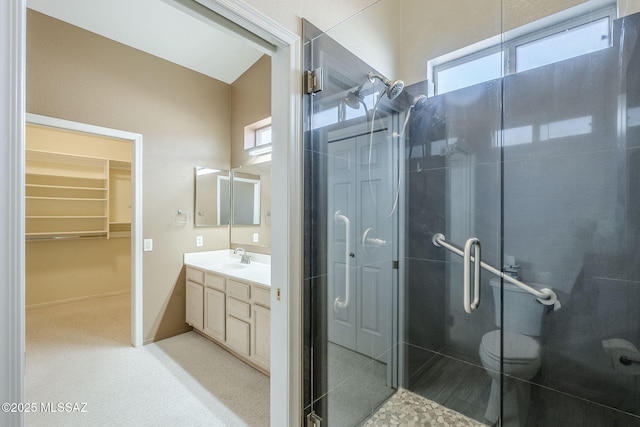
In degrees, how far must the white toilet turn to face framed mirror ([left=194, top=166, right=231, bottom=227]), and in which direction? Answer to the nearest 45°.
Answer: approximately 45° to its right

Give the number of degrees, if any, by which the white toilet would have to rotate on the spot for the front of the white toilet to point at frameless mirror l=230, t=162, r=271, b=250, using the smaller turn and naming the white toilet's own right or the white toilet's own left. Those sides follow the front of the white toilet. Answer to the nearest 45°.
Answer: approximately 45° to the white toilet's own right

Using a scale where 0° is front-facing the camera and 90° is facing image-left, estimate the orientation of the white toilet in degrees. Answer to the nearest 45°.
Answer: approximately 45°
